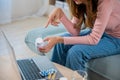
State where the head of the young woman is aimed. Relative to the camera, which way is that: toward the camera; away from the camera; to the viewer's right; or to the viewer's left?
to the viewer's left

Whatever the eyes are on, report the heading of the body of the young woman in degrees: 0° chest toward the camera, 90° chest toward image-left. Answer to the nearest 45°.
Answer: approximately 45°

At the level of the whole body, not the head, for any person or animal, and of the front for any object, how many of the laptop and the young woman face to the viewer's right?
1

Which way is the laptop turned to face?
to the viewer's right

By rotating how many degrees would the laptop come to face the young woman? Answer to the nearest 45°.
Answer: approximately 45° to its left
